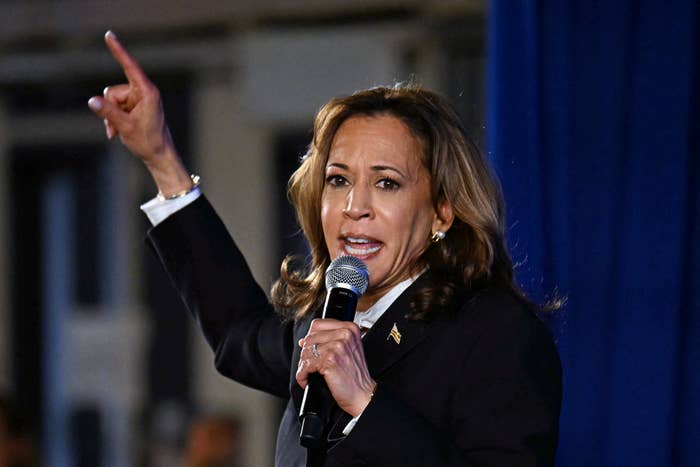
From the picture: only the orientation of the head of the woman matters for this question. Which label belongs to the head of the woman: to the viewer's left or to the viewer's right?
to the viewer's left
